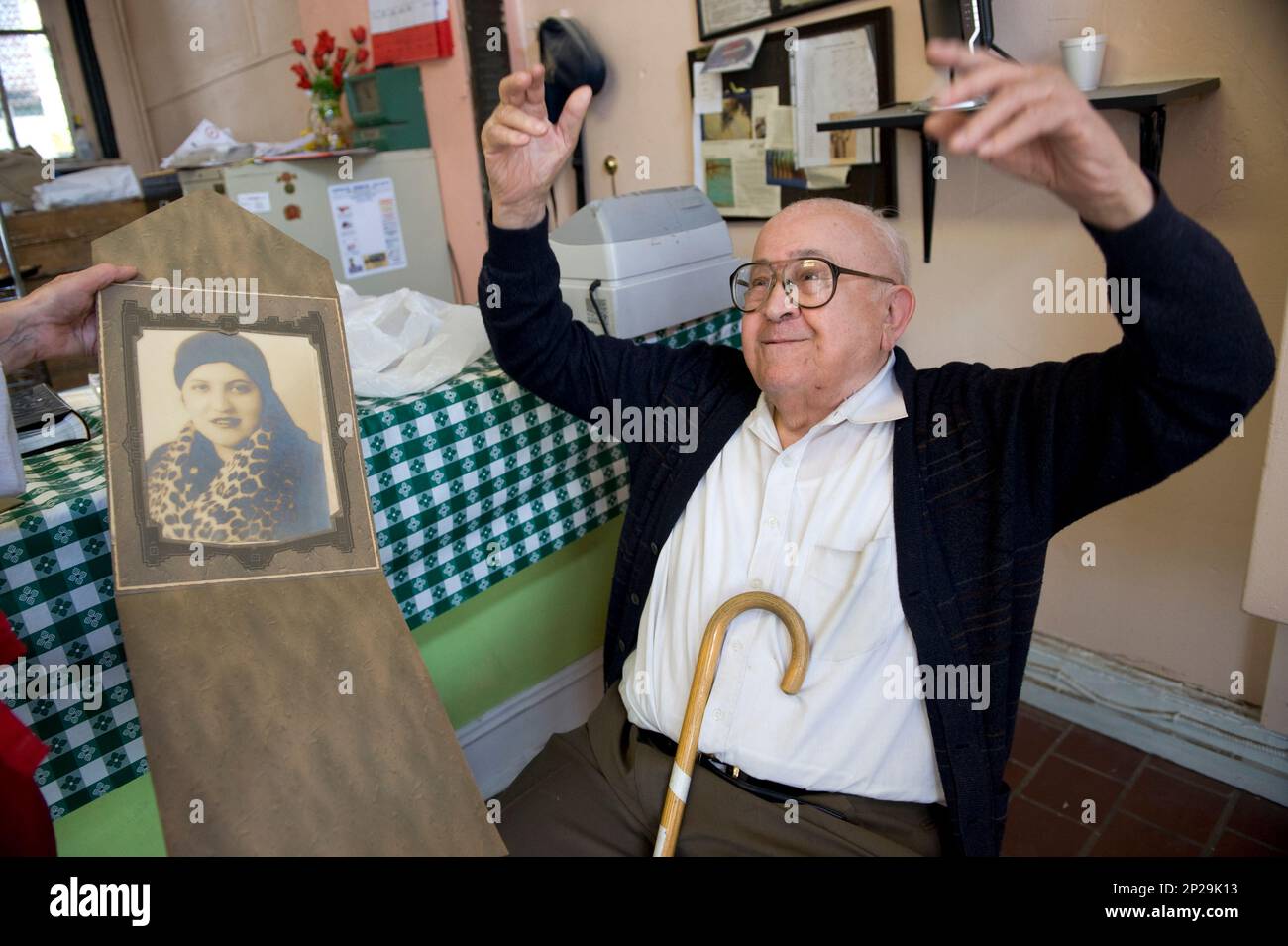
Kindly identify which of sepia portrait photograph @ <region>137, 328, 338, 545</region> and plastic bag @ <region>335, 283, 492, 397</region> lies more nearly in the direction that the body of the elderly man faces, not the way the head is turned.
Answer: the sepia portrait photograph

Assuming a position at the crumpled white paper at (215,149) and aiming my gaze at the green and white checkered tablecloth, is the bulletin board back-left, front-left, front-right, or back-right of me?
front-left

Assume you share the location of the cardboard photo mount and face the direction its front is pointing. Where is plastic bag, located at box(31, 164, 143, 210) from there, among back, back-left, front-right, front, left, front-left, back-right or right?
back

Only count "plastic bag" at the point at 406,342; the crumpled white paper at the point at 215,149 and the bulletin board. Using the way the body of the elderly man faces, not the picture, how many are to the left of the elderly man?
0

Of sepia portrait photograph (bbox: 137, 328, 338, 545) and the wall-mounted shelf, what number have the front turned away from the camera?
0

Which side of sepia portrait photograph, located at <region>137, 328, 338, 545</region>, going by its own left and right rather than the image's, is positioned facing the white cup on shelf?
left

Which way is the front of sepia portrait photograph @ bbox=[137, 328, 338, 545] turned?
toward the camera

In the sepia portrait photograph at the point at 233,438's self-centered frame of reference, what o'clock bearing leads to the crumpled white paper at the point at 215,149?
The crumpled white paper is roughly at 6 o'clock from the sepia portrait photograph.

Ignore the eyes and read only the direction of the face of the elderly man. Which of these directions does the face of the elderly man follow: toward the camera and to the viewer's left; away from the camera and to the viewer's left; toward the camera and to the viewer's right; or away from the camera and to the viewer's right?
toward the camera and to the viewer's left

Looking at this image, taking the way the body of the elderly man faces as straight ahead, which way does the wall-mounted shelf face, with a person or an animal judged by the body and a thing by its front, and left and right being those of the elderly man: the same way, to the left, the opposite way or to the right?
the same way

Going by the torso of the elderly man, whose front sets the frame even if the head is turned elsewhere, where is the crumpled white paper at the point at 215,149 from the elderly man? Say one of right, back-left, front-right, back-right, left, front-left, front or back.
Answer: right

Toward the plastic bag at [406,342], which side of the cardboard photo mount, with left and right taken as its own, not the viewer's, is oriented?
back

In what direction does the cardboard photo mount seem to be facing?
toward the camera

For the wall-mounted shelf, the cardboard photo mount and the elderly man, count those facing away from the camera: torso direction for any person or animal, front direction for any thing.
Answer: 0

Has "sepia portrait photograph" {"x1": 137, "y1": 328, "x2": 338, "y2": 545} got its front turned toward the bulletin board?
no

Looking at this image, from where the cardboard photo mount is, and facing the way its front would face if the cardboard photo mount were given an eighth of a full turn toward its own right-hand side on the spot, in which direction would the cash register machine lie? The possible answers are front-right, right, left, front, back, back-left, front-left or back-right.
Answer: back
